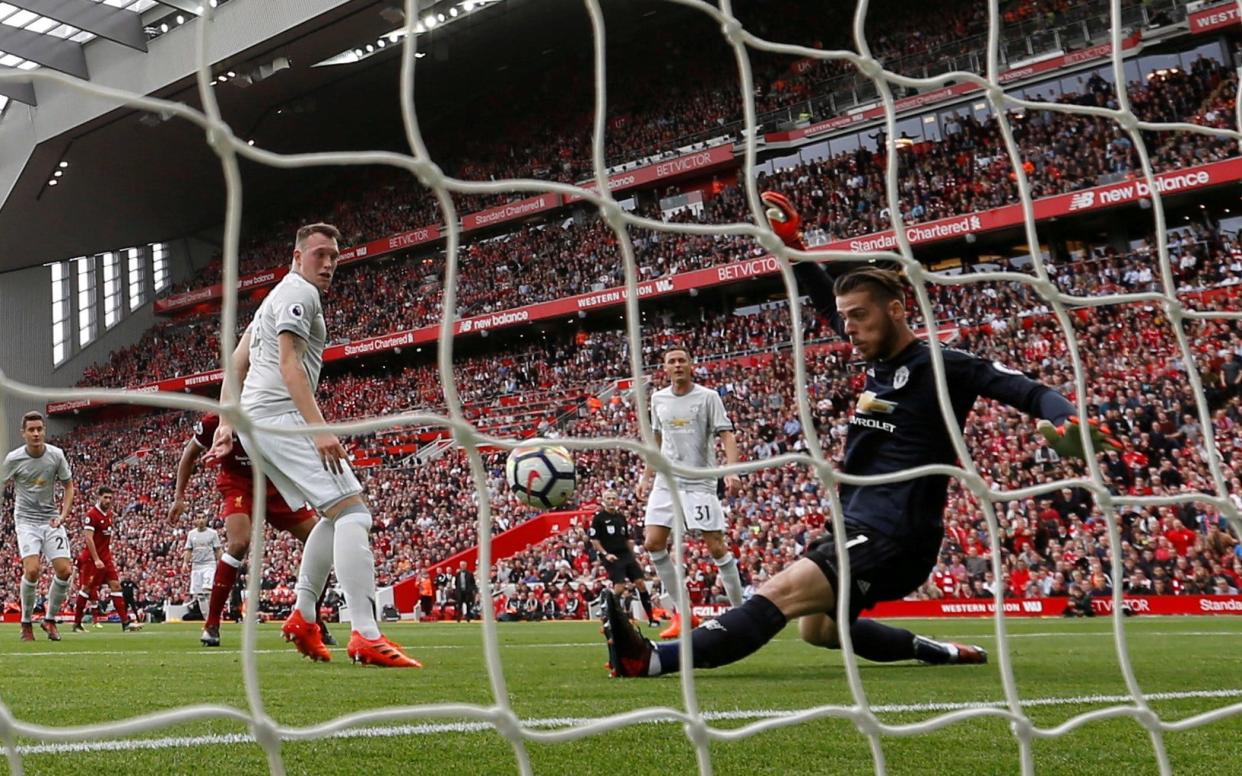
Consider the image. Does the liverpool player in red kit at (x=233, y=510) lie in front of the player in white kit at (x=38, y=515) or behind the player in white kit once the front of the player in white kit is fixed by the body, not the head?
in front

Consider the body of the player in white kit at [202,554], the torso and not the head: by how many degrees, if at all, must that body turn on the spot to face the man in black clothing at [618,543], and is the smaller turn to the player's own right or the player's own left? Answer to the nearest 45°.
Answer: approximately 45° to the player's own left

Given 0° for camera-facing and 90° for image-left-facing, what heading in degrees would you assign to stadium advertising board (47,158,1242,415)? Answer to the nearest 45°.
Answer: approximately 45°

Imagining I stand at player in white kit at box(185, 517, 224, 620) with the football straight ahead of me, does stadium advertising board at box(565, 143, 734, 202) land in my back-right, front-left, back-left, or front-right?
back-left

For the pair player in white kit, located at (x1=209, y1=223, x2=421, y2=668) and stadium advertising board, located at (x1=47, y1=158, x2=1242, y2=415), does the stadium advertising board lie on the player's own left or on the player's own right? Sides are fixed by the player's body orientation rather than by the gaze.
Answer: on the player's own left

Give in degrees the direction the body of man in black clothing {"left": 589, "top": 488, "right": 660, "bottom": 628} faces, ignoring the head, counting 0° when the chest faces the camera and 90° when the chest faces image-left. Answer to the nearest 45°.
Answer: approximately 0°

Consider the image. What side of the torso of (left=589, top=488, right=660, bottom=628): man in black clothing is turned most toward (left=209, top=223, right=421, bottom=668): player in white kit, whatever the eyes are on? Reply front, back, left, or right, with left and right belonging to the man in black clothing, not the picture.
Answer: front

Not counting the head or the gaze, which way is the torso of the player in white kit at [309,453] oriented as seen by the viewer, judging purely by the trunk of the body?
to the viewer's right

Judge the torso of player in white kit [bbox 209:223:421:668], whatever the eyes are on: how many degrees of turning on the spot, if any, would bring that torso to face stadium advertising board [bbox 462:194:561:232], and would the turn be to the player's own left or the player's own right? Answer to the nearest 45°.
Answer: approximately 90° to the player's own left

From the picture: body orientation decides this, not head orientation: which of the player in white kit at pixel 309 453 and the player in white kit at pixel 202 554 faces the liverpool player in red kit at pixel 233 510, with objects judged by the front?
the player in white kit at pixel 202 554

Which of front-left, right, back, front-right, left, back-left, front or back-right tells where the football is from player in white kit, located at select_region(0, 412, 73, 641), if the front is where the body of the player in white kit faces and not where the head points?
front-left

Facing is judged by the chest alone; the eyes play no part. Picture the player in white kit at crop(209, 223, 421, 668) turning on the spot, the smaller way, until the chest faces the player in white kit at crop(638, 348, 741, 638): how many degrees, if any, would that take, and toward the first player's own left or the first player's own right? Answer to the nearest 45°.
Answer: approximately 45° to the first player's own left

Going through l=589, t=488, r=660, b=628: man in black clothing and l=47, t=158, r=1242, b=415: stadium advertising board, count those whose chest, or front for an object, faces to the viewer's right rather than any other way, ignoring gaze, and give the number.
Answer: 0
